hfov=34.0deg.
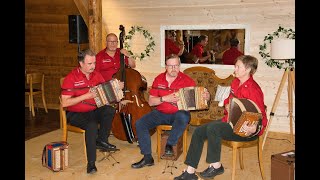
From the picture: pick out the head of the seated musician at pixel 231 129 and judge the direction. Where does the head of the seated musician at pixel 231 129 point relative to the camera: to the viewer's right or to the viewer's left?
to the viewer's left

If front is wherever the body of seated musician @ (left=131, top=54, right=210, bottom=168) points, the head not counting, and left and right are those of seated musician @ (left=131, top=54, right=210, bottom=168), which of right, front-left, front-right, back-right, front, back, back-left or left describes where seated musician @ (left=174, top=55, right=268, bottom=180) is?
front-left

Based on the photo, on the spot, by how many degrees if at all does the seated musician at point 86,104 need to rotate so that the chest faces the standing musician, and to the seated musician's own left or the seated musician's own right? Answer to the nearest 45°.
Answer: approximately 135° to the seated musician's own left

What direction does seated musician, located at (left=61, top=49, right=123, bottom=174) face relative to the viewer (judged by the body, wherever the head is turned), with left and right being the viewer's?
facing the viewer and to the right of the viewer

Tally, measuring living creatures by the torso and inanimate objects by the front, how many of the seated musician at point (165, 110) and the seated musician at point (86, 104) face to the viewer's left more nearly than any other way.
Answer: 0

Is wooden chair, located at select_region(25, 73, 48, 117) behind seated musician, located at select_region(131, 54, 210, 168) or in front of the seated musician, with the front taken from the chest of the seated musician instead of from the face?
behind

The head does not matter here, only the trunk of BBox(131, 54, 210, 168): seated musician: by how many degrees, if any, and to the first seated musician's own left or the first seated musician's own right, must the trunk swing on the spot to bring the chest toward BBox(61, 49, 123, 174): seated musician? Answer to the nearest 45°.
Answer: approximately 90° to the first seated musician's own right

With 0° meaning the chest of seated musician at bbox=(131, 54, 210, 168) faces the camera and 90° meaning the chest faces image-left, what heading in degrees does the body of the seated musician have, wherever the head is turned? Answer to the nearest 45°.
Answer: approximately 0°

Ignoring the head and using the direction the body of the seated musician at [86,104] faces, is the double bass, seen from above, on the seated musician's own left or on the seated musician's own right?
on the seated musician's own left
